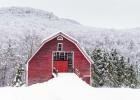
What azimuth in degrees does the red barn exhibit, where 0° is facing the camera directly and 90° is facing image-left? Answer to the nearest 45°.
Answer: approximately 0°
